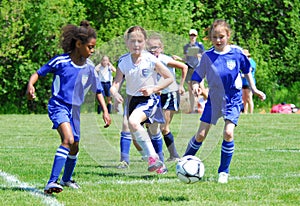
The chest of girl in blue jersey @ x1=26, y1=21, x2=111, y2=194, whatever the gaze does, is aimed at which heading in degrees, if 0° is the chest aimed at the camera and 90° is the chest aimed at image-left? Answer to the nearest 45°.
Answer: approximately 315°

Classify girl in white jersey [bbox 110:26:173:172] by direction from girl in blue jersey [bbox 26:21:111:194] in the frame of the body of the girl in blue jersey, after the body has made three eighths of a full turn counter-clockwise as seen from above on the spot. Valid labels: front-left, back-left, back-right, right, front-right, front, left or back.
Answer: front-right

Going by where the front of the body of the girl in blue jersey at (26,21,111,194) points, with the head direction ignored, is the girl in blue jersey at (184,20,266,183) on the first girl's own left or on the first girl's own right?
on the first girl's own left

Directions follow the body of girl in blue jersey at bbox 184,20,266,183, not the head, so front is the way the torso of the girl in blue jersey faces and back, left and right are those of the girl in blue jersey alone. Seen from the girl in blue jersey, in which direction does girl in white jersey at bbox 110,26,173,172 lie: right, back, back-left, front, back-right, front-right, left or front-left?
right

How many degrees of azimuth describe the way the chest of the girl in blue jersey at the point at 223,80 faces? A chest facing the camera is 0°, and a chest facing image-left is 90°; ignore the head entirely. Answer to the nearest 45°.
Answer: approximately 0°

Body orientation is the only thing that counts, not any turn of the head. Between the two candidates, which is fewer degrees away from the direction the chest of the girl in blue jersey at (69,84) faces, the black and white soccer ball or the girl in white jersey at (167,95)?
the black and white soccer ball

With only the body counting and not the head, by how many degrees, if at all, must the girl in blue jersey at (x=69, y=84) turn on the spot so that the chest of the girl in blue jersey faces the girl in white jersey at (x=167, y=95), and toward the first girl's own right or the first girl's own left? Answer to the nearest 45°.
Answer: approximately 90° to the first girl's own left

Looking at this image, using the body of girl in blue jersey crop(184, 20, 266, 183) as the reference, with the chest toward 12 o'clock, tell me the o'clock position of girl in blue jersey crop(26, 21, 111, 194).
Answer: girl in blue jersey crop(26, 21, 111, 194) is roughly at 2 o'clock from girl in blue jersey crop(184, 20, 266, 183).
